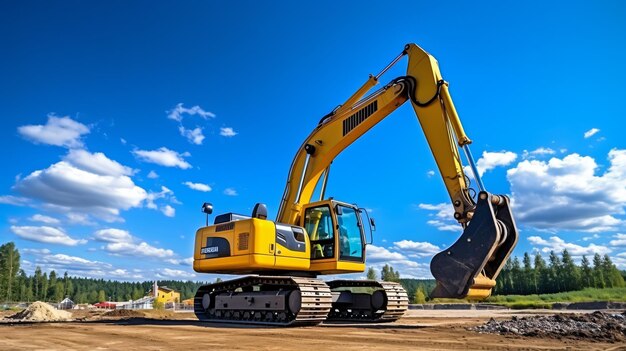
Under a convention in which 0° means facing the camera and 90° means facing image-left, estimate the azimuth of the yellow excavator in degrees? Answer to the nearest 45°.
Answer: approximately 315°

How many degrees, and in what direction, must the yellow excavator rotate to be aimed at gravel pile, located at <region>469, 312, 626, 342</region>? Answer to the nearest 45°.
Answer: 0° — it already faces it

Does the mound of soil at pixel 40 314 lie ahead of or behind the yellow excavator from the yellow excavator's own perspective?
behind

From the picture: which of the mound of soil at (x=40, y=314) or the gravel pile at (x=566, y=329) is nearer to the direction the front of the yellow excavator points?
the gravel pile
